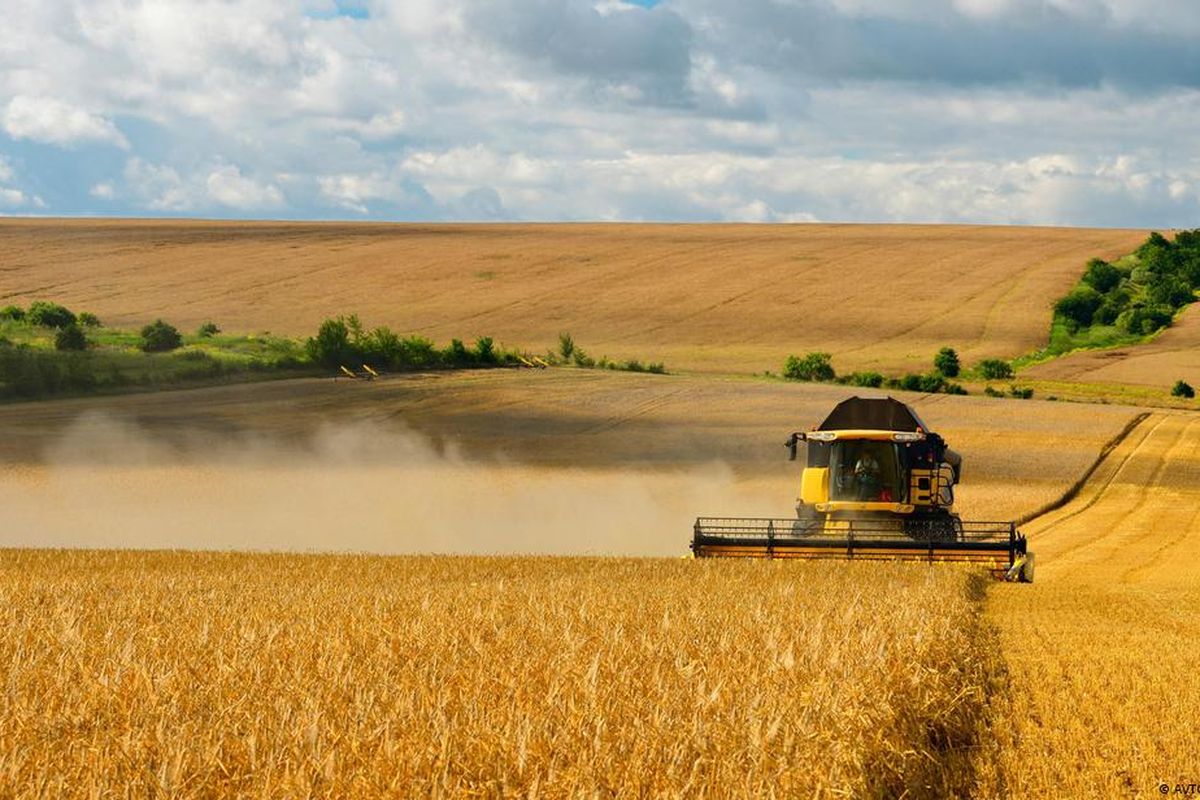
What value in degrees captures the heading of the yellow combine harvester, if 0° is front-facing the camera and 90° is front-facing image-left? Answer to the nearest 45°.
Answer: approximately 0°

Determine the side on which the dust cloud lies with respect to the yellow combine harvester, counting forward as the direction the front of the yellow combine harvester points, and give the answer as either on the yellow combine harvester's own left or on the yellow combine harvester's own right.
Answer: on the yellow combine harvester's own right
